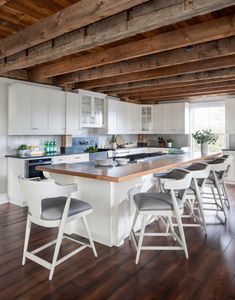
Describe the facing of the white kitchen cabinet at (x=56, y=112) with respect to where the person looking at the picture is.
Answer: facing the viewer and to the right of the viewer

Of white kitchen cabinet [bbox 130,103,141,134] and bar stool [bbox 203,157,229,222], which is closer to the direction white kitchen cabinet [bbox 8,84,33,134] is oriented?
the bar stool

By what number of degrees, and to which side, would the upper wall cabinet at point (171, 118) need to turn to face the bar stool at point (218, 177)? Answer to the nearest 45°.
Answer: approximately 45° to its left

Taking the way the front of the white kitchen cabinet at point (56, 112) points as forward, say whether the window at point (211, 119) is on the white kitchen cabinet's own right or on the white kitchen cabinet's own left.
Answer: on the white kitchen cabinet's own left

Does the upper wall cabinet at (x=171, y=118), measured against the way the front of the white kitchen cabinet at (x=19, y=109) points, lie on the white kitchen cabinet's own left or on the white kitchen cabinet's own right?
on the white kitchen cabinet's own left

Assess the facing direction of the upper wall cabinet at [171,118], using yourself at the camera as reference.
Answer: facing the viewer and to the left of the viewer

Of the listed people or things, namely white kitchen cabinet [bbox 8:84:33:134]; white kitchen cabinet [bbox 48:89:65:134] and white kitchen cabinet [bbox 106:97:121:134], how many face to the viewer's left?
0

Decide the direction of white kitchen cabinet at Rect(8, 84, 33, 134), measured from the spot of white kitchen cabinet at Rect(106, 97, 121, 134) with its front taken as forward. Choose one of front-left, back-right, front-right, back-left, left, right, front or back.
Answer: right

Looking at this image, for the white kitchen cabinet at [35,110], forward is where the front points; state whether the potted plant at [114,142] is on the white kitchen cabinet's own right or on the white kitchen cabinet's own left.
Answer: on the white kitchen cabinet's own left

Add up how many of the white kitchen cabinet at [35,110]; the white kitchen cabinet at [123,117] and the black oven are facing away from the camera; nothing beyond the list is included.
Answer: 0

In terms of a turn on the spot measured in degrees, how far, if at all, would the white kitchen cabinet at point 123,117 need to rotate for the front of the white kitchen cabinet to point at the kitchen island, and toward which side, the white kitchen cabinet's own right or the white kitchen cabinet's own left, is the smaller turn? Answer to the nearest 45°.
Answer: approximately 45° to the white kitchen cabinet's own right

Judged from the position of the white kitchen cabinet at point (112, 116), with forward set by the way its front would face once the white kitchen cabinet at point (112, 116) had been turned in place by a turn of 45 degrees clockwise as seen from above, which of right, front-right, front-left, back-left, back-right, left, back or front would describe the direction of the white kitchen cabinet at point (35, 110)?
front-right

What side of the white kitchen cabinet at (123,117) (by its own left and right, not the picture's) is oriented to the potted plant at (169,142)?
left

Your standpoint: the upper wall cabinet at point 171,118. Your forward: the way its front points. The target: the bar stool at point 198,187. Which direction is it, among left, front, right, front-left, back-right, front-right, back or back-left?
front-left

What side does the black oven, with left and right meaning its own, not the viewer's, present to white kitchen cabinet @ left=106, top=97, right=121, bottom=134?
left
